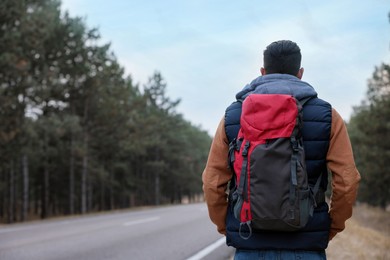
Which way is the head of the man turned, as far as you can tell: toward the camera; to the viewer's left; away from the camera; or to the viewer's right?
away from the camera

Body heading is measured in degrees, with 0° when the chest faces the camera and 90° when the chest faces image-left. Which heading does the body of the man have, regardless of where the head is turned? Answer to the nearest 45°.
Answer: approximately 180°
